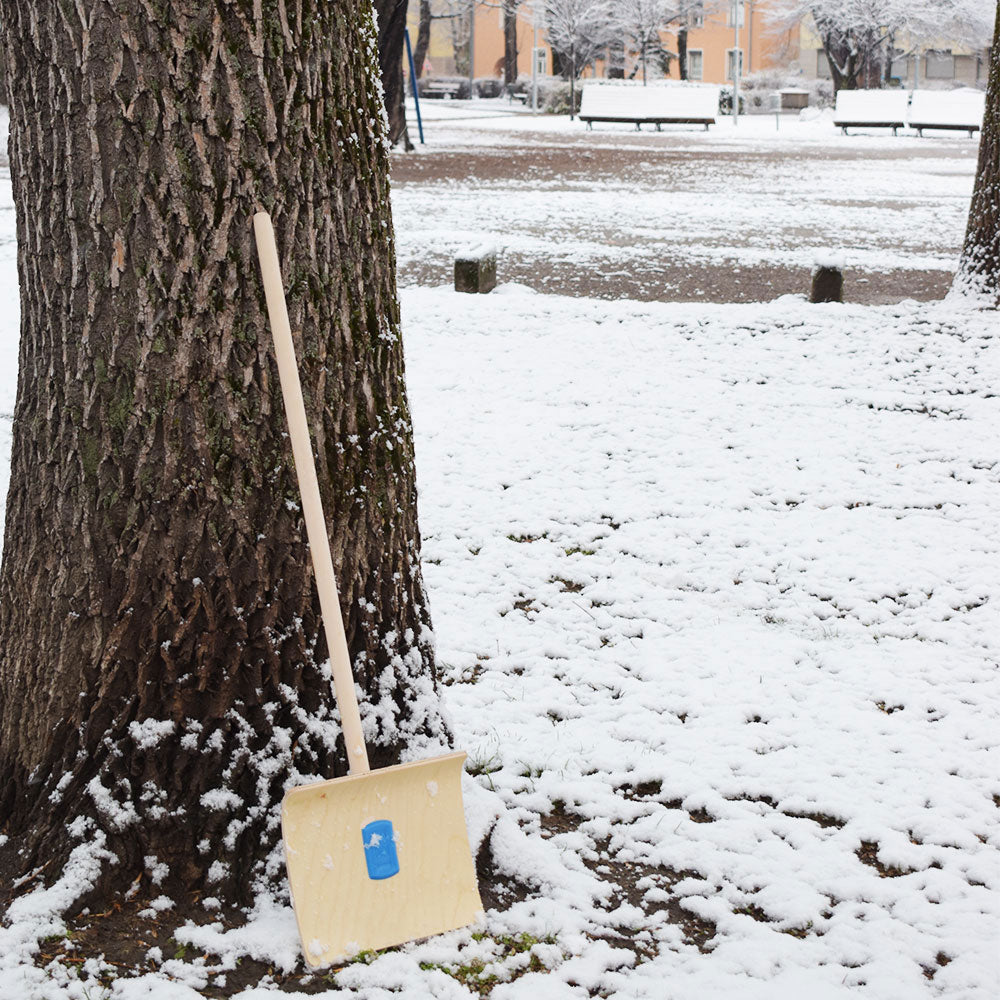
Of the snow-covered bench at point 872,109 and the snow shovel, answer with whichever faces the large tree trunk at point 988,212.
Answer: the snow-covered bench

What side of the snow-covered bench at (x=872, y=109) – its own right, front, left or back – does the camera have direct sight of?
front

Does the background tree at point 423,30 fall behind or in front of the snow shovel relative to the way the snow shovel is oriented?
behind

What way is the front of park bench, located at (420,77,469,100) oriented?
toward the camera

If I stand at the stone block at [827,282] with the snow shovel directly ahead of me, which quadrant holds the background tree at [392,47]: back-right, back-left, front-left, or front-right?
back-right

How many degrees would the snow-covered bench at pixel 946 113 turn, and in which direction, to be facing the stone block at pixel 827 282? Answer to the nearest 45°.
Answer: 0° — it already faces it

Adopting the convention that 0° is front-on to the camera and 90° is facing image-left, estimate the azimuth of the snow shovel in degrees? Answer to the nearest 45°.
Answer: approximately 0°

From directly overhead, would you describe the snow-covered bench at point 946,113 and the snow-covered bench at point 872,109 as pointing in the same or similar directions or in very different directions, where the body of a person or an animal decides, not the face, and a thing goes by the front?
same or similar directions

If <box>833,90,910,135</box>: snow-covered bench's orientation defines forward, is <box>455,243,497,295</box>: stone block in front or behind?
in front

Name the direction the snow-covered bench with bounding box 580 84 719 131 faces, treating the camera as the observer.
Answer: facing the viewer

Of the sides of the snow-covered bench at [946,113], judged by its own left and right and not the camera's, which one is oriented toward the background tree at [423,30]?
right

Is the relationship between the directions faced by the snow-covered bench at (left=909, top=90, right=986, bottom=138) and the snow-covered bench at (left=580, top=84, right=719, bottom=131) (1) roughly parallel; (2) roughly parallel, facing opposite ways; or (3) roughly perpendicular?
roughly parallel

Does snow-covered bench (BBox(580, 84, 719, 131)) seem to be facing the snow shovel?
yes

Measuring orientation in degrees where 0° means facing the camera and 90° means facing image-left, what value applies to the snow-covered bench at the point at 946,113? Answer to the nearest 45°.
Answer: approximately 0°

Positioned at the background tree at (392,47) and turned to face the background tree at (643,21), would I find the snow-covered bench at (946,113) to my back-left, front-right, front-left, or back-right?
front-right

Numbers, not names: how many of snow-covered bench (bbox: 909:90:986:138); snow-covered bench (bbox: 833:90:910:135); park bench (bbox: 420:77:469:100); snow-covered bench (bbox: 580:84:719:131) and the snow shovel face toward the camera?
5

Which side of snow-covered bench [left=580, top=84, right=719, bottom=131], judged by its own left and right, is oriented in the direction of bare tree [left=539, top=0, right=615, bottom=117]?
back

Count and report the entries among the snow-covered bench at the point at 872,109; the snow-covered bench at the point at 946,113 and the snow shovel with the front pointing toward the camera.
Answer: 3
